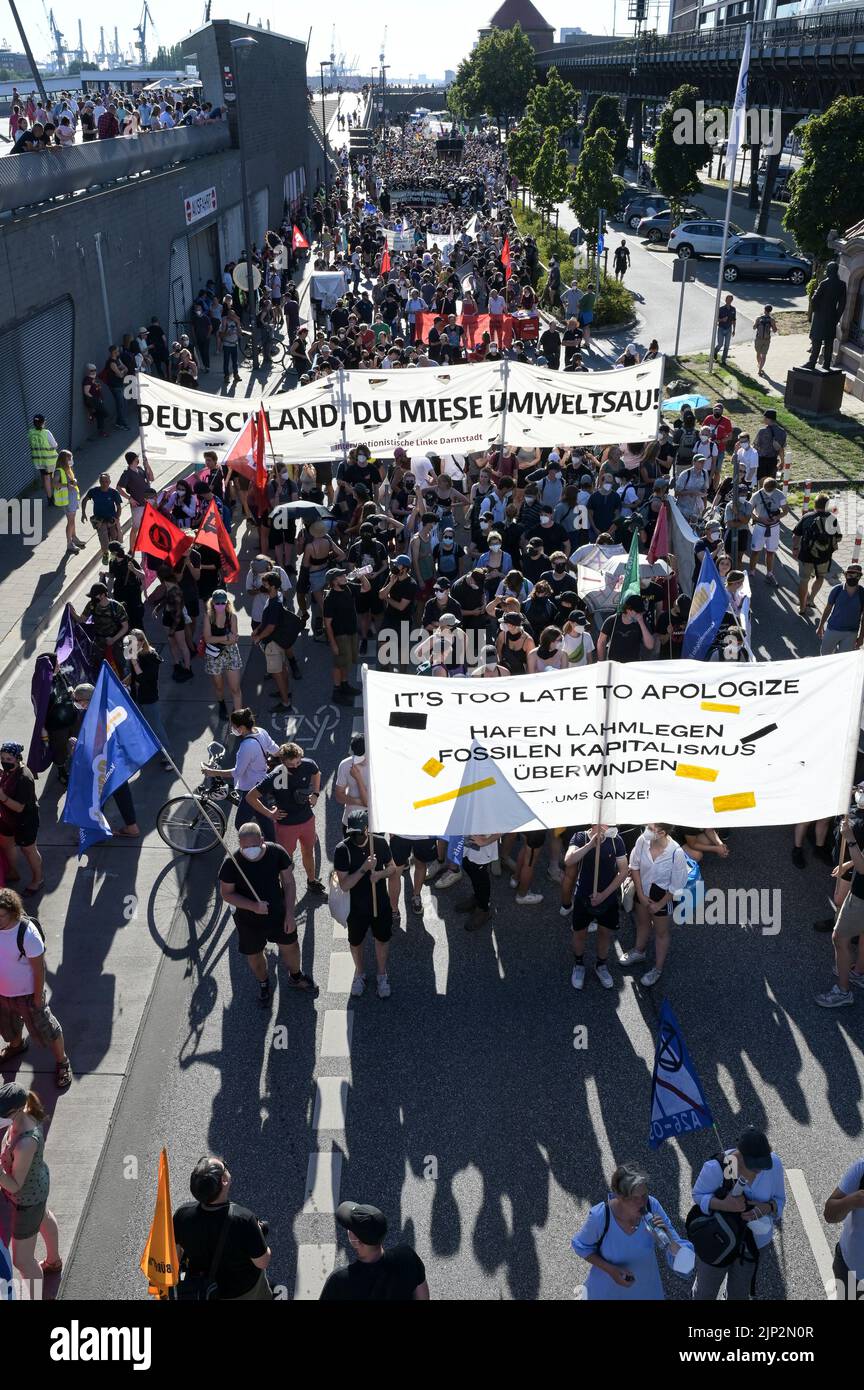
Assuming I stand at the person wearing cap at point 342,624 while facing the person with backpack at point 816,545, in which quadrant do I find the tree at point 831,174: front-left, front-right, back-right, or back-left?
front-left

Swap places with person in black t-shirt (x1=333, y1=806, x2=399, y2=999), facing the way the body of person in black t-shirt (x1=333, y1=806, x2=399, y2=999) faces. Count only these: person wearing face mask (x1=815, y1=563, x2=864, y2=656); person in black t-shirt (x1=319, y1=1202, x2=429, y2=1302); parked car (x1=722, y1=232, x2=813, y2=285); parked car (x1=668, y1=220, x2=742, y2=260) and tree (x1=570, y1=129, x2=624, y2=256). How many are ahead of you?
1

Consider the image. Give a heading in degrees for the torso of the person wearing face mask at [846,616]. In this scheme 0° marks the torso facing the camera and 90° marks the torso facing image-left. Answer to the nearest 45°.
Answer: approximately 0°

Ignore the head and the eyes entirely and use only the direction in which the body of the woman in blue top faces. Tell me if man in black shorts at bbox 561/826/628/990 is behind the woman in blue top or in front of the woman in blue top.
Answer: behind

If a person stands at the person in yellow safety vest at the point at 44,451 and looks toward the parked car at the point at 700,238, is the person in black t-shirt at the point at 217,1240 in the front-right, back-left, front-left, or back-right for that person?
back-right

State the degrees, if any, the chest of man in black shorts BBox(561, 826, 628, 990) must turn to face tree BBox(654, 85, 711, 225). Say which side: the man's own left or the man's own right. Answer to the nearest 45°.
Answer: approximately 180°

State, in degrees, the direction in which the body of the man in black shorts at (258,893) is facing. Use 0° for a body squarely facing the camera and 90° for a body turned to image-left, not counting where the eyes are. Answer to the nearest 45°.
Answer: approximately 0°

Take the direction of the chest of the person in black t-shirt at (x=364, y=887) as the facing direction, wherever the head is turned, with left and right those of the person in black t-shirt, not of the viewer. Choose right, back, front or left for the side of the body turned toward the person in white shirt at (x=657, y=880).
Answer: left

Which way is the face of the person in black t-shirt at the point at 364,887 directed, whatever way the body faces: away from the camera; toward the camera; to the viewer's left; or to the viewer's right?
toward the camera

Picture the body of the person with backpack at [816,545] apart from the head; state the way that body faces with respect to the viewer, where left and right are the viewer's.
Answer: facing away from the viewer

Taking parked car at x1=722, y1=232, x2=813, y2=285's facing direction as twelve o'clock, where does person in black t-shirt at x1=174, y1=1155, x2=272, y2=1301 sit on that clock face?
The person in black t-shirt is roughly at 3 o'clock from the parked car.

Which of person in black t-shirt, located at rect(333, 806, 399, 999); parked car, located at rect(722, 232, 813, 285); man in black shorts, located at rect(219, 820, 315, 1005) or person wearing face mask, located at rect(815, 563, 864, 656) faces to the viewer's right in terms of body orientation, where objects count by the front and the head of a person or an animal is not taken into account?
the parked car

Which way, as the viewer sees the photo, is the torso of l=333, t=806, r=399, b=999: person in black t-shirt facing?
toward the camera

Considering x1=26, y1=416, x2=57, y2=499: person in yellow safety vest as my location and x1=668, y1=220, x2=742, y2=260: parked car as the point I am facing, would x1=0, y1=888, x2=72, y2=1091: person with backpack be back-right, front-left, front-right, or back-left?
back-right

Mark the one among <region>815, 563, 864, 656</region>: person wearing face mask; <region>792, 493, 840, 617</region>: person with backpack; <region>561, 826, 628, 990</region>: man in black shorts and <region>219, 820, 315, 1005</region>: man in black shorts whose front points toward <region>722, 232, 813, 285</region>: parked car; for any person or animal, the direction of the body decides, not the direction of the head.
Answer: the person with backpack

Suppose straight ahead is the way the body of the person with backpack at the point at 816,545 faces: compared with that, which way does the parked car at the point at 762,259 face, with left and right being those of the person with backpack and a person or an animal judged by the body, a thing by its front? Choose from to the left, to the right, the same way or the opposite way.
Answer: to the right
